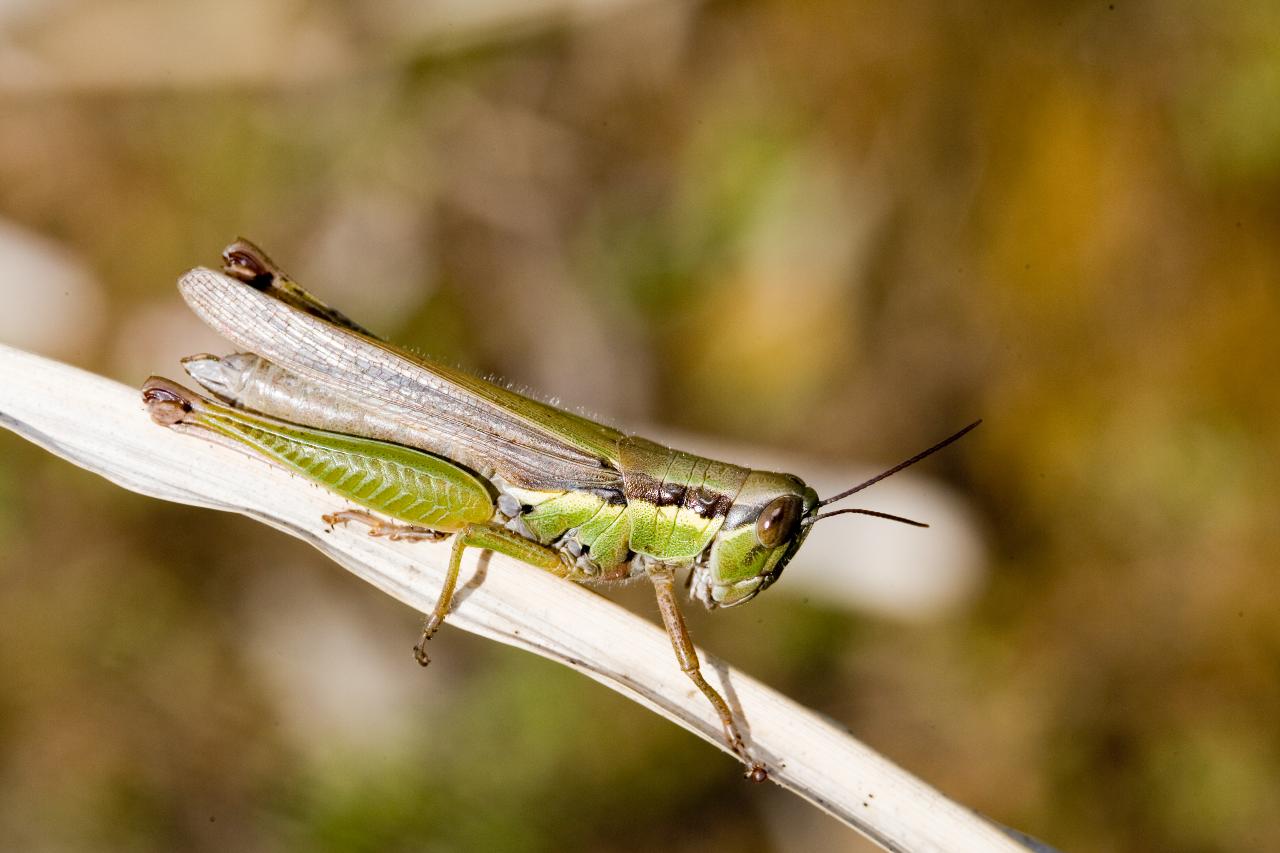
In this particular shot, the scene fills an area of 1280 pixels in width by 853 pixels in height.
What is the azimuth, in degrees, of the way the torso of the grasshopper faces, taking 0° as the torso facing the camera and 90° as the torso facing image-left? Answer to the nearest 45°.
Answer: approximately 270°
